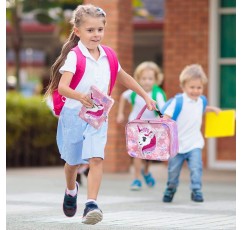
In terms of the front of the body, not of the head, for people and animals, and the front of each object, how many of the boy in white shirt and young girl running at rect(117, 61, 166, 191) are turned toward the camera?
2

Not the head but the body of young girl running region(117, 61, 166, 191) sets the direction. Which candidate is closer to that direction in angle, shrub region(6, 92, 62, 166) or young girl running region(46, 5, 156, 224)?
the young girl running

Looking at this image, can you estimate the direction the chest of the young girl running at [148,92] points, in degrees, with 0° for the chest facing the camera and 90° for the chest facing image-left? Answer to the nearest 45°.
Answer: approximately 0°

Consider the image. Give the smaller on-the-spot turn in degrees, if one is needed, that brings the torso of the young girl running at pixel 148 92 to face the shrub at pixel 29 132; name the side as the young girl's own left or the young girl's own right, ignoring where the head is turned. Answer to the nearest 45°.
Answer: approximately 135° to the young girl's own right

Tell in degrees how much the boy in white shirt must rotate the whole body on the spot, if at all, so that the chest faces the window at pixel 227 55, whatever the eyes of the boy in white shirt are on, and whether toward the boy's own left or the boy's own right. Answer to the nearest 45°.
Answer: approximately 180°
